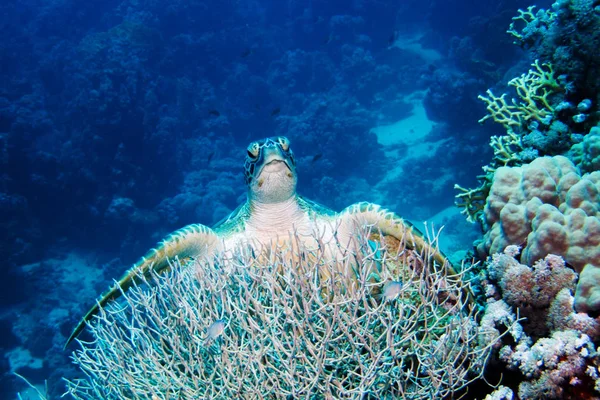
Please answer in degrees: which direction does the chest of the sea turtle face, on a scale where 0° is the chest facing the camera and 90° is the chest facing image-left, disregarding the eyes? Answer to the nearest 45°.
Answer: approximately 0°

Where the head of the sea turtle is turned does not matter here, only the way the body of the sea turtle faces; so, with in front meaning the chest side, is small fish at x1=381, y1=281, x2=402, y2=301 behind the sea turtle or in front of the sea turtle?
in front
